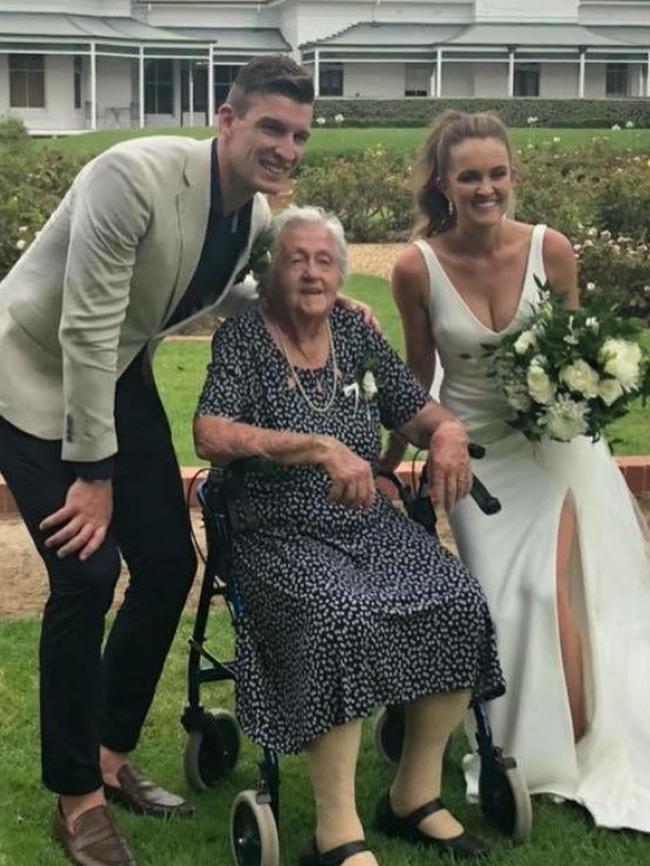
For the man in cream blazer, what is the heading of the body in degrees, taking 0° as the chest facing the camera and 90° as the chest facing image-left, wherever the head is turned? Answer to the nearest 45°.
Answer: approximately 315°

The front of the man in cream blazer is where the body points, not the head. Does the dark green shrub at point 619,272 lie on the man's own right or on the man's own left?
on the man's own left

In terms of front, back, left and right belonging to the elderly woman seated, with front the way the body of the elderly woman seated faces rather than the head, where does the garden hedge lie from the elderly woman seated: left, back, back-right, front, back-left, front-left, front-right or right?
back-left

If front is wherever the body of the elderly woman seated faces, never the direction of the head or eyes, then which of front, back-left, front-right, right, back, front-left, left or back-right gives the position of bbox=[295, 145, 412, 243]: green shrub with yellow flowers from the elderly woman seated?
back-left

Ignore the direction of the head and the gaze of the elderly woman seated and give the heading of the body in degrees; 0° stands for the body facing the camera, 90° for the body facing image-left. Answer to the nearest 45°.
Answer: approximately 315°

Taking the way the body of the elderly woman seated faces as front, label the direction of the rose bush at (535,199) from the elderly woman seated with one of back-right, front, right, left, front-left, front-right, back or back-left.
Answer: back-left

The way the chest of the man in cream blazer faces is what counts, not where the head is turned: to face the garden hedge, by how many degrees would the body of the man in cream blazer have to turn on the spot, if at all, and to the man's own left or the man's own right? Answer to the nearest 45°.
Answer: approximately 135° to the man's own left
